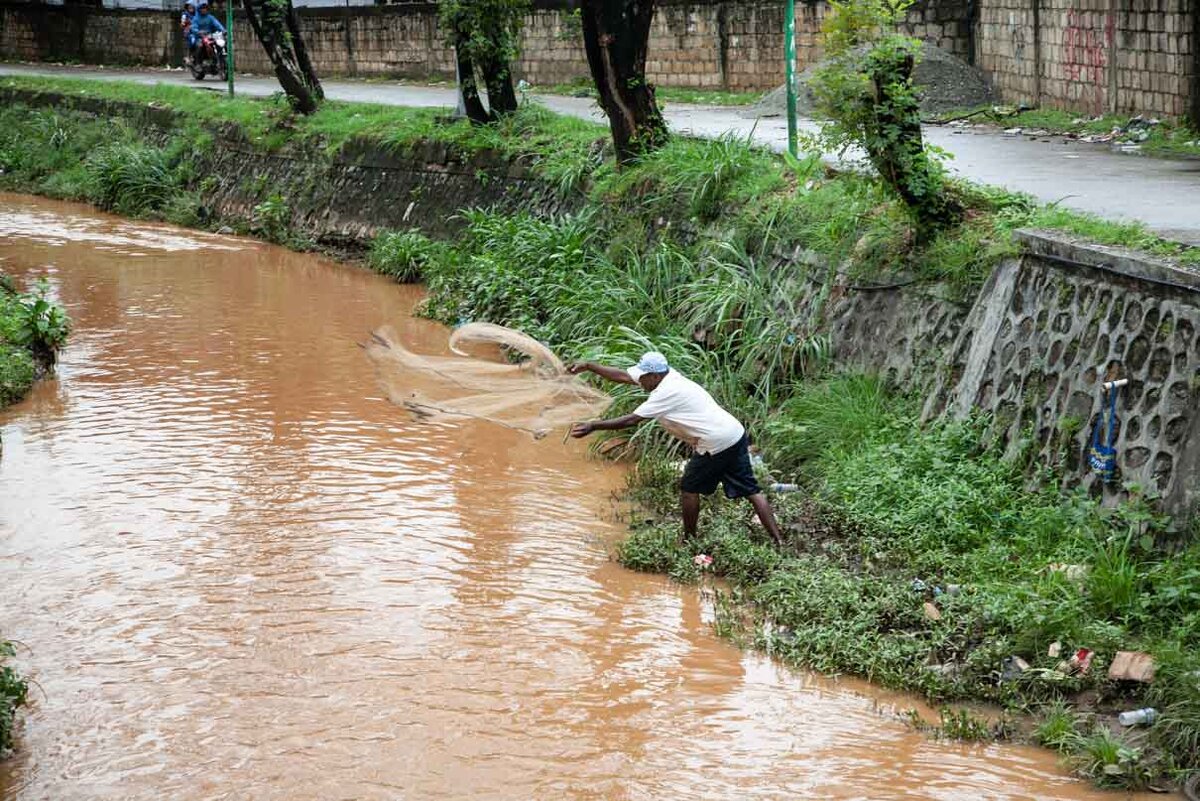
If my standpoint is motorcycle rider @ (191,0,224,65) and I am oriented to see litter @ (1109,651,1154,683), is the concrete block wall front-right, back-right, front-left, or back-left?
front-left

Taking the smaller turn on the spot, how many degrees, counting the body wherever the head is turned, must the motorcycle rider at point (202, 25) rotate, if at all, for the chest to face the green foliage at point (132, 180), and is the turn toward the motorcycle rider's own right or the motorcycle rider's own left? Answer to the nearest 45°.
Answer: approximately 45° to the motorcycle rider's own right

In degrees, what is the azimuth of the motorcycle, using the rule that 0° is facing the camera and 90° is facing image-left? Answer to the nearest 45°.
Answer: approximately 315°

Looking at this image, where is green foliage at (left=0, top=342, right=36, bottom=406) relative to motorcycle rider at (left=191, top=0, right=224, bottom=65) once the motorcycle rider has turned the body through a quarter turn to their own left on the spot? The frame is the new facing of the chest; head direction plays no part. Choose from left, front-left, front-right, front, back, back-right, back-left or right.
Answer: back-right

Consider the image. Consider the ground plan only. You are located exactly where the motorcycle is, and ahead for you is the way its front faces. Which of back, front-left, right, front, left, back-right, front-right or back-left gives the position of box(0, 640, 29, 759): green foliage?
front-right

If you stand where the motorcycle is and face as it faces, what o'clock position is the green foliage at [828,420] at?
The green foliage is roughly at 1 o'clock from the motorcycle.

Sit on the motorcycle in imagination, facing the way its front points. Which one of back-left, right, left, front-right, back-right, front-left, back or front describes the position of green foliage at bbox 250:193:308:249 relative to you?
front-right

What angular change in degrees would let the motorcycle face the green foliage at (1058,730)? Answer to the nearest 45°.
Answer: approximately 45° to its right

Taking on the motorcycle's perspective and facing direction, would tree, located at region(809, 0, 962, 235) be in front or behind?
in front

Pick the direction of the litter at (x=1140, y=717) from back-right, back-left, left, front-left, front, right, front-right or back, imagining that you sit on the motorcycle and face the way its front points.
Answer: front-right

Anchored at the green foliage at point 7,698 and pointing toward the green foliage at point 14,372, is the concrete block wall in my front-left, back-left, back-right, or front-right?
front-right

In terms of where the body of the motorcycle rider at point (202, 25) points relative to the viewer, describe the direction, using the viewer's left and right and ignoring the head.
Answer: facing the viewer and to the right of the viewer
